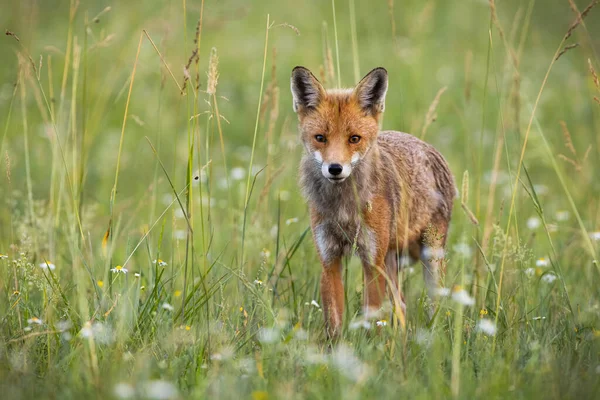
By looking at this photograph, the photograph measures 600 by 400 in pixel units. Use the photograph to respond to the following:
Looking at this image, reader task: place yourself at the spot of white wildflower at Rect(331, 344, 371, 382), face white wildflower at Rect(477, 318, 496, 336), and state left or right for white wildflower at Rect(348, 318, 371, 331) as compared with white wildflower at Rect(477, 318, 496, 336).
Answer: left

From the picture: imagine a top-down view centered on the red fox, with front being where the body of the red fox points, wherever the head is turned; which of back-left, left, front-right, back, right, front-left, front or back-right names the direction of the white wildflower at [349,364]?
front-left

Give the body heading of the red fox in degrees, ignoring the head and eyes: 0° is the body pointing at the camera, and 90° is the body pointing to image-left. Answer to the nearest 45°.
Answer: approximately 45°

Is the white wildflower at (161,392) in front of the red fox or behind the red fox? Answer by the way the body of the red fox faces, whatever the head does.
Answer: in front

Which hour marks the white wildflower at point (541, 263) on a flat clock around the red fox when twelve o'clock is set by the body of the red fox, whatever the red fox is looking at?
The white wildflower is roughly at 7 o'clock from the red fox.

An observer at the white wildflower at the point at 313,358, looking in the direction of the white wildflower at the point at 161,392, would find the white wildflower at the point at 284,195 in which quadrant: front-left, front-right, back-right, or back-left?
back-right

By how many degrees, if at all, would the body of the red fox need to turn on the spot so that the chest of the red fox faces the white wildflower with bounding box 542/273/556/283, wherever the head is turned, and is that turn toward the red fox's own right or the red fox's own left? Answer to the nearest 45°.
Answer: approximately 135° to the red fox's own left

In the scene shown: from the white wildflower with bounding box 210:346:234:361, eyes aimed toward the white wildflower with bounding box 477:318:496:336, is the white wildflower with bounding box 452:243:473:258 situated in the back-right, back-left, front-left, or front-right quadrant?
front-left

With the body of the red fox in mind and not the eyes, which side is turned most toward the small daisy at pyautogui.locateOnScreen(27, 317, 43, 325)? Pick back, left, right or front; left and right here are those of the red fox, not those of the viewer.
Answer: front

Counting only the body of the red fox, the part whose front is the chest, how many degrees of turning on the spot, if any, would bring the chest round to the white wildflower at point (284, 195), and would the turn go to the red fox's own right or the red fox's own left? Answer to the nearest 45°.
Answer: approximately 135° to the red fox's own right

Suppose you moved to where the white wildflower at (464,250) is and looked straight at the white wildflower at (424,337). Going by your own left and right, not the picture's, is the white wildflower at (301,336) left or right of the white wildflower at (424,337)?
right

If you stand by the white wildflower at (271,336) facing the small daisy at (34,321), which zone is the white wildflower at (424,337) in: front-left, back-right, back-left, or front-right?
back-right

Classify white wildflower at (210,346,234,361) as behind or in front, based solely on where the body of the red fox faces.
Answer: in front
